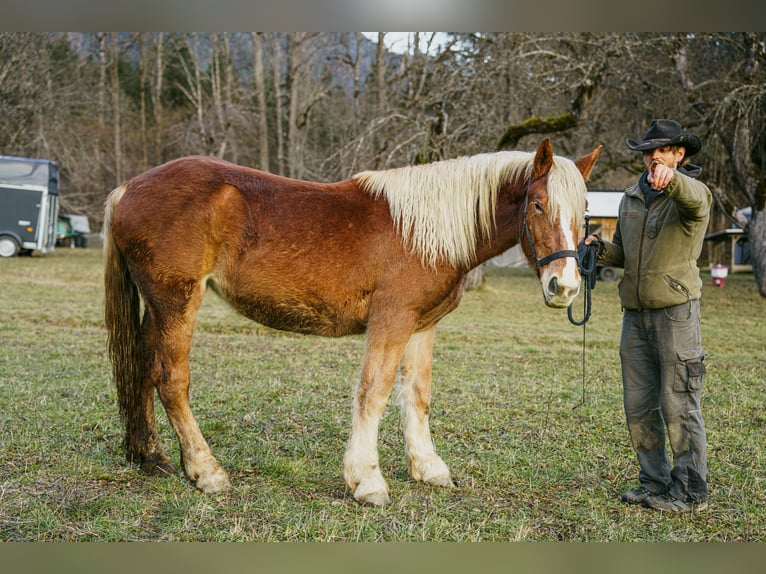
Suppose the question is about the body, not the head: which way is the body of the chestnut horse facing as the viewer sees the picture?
to the viewer's right

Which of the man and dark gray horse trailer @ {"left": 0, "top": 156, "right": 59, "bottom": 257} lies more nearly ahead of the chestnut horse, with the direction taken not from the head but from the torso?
the man

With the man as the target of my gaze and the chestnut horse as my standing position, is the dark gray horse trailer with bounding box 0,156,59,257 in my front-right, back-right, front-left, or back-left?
back-left

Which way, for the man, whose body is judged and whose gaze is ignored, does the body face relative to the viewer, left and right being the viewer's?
facing the viewer and to the left of the viewer

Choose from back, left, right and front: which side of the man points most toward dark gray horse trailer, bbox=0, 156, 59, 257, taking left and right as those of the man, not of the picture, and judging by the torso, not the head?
right

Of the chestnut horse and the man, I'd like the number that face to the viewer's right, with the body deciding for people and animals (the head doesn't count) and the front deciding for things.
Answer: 1

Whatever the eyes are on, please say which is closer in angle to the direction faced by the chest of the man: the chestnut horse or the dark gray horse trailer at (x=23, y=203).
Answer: the chestnut horse

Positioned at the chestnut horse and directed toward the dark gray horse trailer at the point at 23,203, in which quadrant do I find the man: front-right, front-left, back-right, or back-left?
back-right

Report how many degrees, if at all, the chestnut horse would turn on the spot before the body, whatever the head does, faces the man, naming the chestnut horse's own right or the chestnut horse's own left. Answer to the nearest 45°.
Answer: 0° — it already faces them
